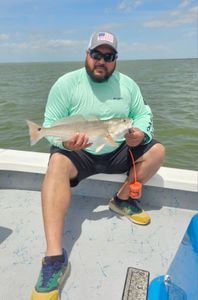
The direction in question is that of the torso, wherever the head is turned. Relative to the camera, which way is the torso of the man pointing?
toward the camera
